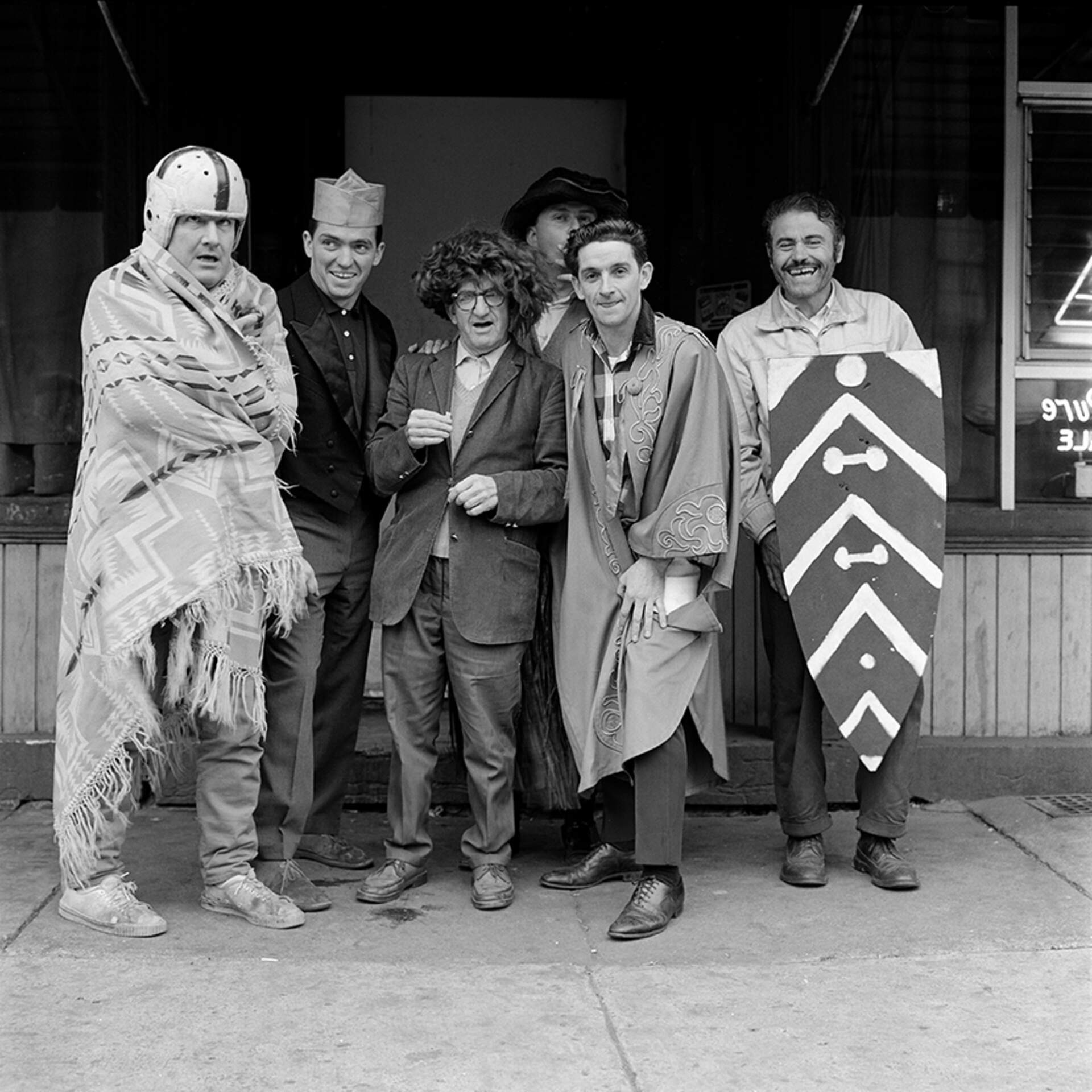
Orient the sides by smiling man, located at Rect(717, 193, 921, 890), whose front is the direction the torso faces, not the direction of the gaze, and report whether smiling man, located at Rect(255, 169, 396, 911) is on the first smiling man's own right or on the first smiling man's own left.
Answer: on the first smiling man's own right

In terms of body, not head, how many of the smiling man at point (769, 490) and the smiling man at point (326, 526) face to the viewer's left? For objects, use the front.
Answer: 0

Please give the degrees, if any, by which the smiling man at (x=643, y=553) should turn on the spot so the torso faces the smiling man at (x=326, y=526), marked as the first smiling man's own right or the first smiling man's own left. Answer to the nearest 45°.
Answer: approximately 45° to the first smiling man's own right

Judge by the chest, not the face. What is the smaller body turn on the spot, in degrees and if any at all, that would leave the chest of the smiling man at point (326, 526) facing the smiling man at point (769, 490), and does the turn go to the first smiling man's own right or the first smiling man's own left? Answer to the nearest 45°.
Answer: approximately 45° to the first smiling man's own left

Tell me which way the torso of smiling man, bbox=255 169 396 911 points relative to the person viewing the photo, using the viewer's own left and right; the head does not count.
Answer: facing the viewer and to the right of the viewer

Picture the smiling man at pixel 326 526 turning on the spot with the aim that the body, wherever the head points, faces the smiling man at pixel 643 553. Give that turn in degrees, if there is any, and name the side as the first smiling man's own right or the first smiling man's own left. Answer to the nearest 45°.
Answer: approximately 45° to the first smiling man's own left

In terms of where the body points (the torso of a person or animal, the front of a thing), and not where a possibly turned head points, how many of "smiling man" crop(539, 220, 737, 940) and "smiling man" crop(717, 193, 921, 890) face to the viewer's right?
0

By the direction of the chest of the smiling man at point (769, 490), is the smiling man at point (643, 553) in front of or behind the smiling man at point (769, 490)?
in front

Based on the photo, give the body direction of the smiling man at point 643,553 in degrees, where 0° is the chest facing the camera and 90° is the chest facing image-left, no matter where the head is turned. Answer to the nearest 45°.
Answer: approximately 45°
